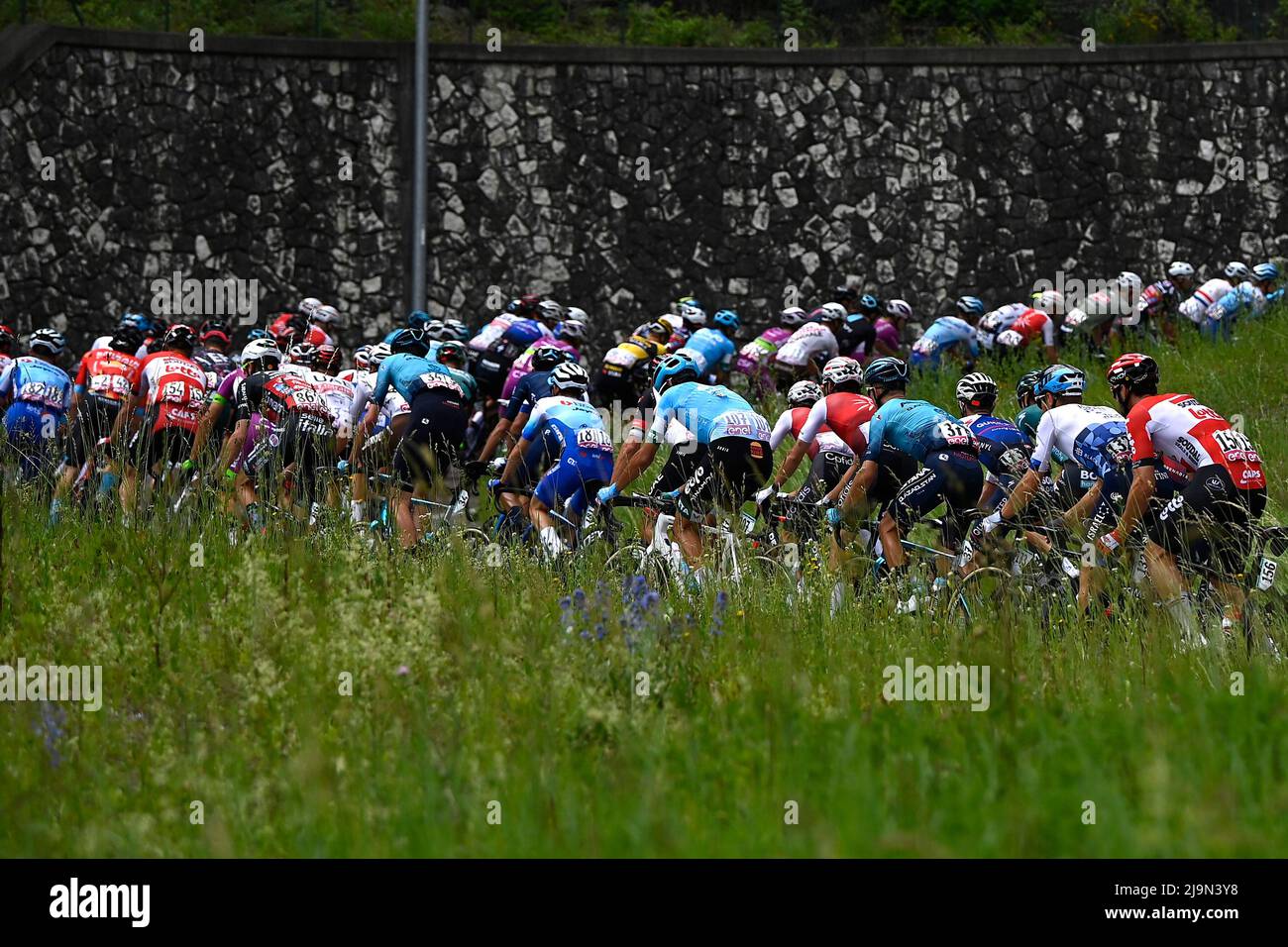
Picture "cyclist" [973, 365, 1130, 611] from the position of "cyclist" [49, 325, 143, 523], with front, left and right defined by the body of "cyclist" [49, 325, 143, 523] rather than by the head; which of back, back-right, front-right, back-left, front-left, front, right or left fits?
back-right

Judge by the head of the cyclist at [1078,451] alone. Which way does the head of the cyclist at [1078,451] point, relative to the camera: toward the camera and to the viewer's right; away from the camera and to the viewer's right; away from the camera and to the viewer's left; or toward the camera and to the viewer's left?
away from the camera and to the viewer's left

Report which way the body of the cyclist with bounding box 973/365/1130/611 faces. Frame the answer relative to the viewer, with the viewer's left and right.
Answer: facing away from the viewer and to the left of the viewer

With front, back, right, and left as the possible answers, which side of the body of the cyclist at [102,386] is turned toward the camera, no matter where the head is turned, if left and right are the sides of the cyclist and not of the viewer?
back

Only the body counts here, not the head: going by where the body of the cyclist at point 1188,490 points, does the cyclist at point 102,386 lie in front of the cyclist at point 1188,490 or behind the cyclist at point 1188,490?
in front

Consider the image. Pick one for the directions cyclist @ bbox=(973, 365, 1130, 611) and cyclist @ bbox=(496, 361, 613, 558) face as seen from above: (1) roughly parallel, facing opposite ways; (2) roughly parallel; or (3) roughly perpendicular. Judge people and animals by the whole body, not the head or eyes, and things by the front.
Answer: roughly parallel

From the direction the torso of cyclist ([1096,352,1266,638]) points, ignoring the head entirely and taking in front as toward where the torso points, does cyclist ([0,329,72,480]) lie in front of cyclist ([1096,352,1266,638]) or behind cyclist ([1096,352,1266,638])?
in front

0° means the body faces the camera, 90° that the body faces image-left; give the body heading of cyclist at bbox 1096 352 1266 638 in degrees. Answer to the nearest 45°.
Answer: approximately 135°

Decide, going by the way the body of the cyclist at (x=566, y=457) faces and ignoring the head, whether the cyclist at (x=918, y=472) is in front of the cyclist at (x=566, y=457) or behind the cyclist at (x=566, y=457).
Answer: behind

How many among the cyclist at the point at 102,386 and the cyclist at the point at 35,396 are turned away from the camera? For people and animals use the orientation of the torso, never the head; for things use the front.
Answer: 2

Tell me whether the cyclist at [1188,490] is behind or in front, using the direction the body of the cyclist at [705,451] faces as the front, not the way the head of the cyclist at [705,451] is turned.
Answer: behind

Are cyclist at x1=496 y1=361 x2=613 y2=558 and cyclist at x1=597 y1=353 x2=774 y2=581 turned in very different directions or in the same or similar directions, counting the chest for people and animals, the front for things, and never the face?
same or similar directions

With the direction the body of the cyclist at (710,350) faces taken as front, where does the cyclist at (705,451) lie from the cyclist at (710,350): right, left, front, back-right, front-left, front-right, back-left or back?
back-right

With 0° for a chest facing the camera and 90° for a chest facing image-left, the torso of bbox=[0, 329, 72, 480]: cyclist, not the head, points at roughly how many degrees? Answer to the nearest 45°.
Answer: approximately 180°
